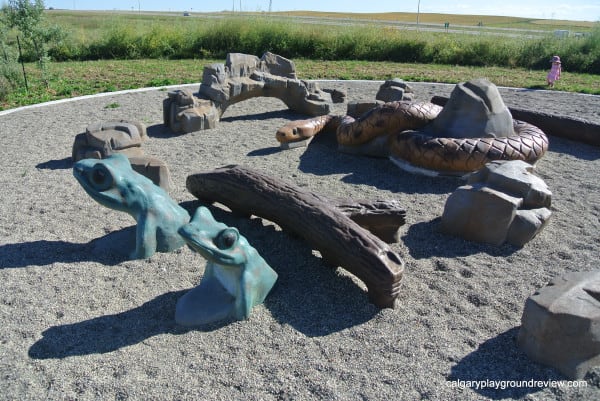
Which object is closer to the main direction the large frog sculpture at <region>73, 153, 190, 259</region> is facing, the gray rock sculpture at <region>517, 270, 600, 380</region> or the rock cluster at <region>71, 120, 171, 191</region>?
the rock cluster

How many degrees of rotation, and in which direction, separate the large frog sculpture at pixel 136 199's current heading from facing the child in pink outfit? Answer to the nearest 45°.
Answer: approximately 135° to its right

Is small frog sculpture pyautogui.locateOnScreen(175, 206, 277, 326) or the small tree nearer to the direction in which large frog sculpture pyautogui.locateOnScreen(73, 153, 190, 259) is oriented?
the small tree

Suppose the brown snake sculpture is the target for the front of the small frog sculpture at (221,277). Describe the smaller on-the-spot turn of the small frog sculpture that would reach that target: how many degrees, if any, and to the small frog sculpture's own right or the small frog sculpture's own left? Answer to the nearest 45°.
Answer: approximately 180°

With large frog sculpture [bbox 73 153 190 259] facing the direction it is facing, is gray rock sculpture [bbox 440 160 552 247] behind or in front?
behind

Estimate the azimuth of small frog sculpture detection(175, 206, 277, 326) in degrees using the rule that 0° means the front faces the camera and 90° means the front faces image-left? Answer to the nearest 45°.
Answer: approximately 45°

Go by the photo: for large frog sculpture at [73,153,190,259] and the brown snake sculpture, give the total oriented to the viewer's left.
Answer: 2

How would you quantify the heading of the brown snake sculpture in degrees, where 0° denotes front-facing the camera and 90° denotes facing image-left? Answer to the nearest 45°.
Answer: approximately 90°

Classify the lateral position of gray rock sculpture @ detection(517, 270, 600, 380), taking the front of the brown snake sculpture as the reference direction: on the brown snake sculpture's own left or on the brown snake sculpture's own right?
on the brown snake sculpture's own left

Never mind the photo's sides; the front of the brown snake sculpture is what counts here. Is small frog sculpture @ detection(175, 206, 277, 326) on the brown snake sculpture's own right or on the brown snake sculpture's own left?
on the brown snake sculpture's own left

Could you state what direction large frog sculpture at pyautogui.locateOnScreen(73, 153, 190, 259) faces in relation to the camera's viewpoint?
facing to the left of the viewer

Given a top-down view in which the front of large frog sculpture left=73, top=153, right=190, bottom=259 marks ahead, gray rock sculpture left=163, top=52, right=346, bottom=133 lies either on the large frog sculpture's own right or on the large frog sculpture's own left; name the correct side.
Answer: on the large frog sculpture's own right
